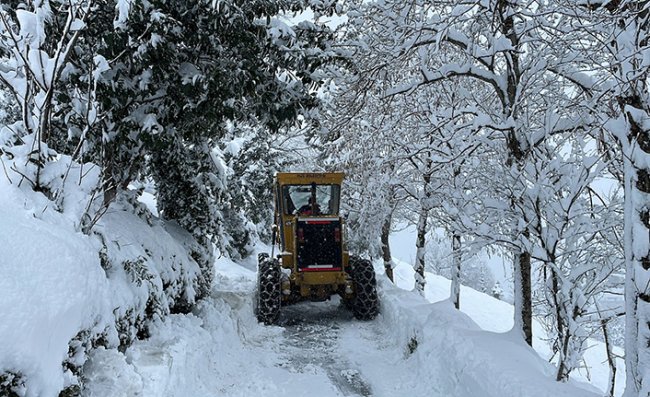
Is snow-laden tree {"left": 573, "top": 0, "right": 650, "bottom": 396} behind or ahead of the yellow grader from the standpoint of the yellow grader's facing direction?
behind

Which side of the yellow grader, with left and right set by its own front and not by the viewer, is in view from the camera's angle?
back
